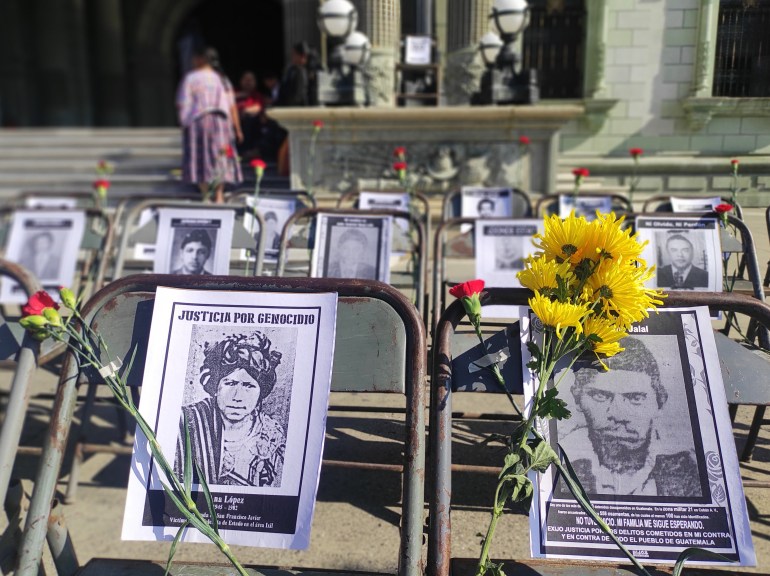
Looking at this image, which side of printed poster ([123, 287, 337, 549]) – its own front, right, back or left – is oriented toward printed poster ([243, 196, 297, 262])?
back

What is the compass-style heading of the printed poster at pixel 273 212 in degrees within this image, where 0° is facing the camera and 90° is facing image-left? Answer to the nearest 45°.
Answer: approximately 0°

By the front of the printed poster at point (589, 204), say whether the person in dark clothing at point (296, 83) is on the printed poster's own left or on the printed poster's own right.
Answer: on the printed poster's own right

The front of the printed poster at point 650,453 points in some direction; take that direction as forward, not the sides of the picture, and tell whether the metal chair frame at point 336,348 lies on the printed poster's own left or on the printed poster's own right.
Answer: on the printed poster's own right

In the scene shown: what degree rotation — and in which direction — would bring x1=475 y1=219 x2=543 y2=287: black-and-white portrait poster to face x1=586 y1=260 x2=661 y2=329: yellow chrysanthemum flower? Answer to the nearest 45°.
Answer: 0° — it already faces it

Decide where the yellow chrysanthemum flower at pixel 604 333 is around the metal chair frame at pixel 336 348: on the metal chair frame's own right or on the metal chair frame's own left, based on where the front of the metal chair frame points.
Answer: on the metal chair frame's own left

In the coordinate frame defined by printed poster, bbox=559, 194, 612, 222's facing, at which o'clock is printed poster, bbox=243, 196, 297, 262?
printed poster, bbox=243, 196, 297, 262 is roughly at 2 o'clock from printed poster, bbox=559, 194, 612, 222.

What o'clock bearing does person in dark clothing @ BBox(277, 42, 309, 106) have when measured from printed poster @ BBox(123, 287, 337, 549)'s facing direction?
The person in dark clothing is roughly at 6 o'clock from the printed poster.

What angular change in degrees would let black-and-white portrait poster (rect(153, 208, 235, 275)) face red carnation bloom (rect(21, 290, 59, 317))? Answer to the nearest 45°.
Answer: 0° — it already faces it

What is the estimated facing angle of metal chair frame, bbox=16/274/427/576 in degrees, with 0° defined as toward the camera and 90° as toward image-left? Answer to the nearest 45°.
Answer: approximately 0°

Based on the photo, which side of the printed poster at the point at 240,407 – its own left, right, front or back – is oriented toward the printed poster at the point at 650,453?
left
